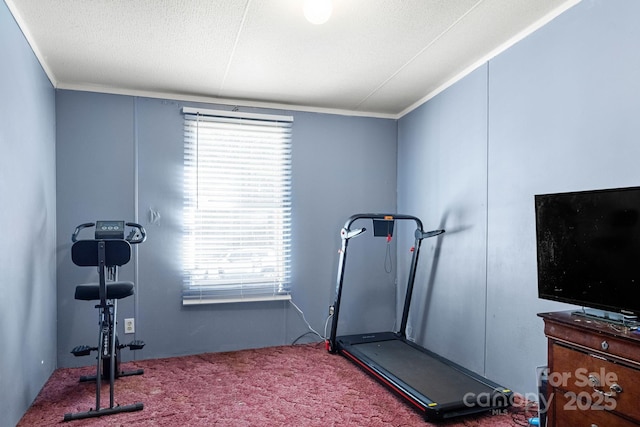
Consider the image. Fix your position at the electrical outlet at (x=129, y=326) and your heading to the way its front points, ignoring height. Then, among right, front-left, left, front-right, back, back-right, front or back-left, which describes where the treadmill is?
front-left

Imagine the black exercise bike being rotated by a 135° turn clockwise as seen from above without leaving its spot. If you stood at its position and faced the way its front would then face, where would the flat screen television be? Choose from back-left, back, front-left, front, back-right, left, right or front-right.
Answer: front

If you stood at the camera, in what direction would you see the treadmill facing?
facing away from the viewer and to the left of the viewer

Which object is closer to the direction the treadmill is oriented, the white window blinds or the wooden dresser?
the white window blinds

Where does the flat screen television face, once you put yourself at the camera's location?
facing the viewer and to the left of the viewer

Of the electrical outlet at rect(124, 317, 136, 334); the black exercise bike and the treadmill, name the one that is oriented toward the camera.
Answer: the electrical outlet

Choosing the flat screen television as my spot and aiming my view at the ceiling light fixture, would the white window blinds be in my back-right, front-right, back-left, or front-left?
front-right

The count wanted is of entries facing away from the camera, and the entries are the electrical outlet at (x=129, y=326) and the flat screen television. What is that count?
0

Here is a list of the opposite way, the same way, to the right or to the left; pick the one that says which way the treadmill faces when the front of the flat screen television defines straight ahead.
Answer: to the right

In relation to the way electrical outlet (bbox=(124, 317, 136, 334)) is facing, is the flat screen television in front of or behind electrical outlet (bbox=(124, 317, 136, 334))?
in front

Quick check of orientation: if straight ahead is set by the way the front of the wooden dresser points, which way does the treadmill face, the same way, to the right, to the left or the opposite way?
to the right

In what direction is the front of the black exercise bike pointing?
away from the camera

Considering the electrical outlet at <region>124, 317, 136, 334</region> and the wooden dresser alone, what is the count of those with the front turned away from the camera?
0

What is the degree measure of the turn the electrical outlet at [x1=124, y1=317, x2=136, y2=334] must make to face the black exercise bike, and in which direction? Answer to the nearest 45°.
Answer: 0° — it already faces it

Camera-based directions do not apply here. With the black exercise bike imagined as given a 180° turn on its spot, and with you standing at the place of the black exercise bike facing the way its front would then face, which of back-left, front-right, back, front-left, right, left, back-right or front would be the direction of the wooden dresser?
front-left

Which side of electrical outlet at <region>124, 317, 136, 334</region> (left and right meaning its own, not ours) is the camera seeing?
front
